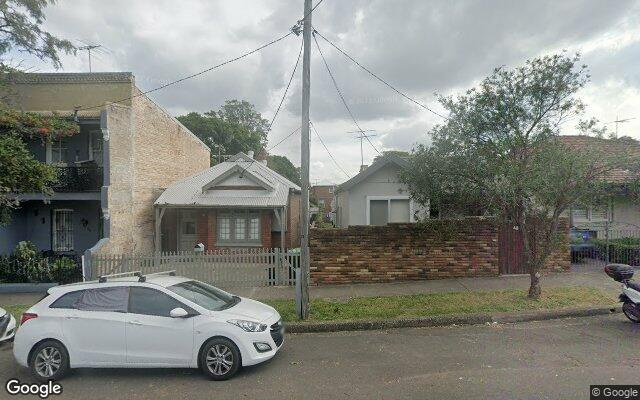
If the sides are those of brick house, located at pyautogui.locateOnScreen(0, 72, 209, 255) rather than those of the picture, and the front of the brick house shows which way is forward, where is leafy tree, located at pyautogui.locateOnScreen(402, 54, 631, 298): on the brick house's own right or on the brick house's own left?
on the brick house's own left

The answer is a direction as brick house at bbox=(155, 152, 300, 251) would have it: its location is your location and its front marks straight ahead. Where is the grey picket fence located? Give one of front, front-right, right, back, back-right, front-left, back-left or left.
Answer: front

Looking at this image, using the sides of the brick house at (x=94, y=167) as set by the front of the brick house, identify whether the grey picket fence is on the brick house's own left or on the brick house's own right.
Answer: on the brick house's own left

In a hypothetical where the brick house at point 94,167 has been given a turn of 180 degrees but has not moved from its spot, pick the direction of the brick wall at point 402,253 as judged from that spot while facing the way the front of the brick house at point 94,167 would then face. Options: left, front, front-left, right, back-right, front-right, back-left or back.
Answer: right

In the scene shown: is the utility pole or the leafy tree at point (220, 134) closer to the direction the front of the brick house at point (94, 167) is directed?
the utility pole

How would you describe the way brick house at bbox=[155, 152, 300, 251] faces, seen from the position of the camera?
facing the viewer

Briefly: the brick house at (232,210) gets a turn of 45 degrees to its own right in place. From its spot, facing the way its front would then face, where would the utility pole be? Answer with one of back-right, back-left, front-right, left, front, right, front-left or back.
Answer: front-left

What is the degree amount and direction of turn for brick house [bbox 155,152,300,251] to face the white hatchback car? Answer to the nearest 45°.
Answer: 0° — it already faces it

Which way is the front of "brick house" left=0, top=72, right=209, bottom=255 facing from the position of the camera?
facing the viewer and to the left of the viewer
